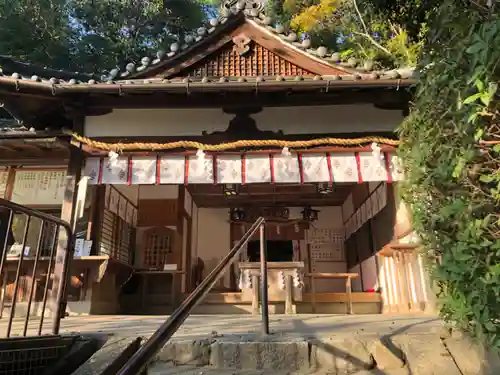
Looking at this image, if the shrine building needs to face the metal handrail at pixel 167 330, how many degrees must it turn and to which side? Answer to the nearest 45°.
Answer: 0° — it already faces it

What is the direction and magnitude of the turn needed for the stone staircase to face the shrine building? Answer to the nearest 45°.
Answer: approximately 135° to its right

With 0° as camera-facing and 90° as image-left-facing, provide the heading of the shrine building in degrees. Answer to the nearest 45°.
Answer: approximately 0°

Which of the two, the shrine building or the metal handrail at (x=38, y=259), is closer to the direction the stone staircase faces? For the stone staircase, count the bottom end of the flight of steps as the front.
the metal handrail

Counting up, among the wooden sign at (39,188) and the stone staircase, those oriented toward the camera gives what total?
2

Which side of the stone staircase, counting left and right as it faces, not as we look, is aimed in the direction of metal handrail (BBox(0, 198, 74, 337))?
right

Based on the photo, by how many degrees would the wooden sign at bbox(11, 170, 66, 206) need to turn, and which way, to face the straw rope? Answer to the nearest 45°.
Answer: approximately 45° to its left
